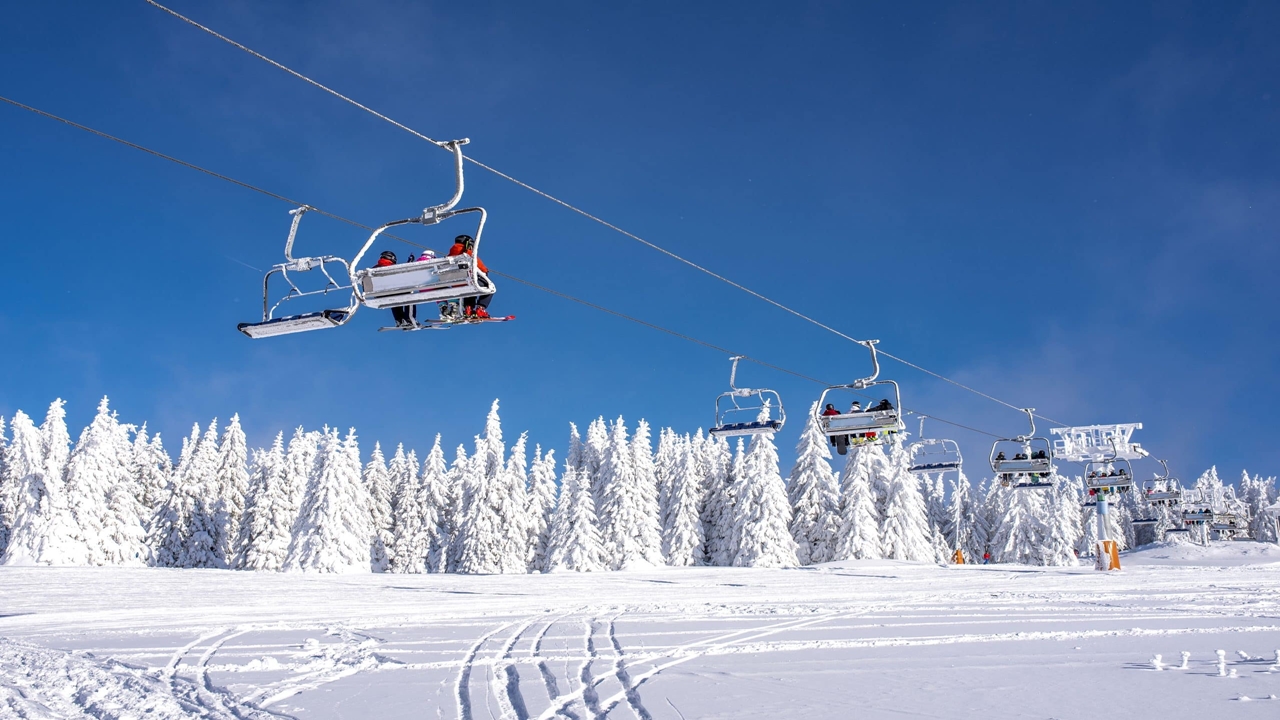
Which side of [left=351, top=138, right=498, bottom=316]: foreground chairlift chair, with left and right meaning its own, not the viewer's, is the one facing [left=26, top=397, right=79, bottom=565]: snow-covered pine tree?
left

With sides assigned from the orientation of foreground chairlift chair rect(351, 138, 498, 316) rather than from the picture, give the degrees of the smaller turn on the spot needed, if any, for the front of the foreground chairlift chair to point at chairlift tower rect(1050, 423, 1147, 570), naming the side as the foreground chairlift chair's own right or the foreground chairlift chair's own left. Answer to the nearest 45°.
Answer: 0° — it already faces it

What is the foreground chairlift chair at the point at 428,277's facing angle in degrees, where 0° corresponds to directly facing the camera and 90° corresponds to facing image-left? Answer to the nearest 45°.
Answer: approximately 225°

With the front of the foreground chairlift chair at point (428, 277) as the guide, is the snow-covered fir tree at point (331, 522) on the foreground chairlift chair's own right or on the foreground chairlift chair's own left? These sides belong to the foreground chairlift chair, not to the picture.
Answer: on the foreground chairlift chair's own left

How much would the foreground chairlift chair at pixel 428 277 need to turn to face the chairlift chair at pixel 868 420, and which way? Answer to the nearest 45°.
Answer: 0° — it already faces it

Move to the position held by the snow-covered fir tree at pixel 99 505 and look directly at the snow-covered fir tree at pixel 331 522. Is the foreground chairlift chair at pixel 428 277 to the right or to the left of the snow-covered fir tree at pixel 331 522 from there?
right

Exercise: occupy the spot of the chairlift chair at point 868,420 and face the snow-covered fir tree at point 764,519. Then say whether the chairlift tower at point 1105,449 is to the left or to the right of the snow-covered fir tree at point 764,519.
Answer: right
